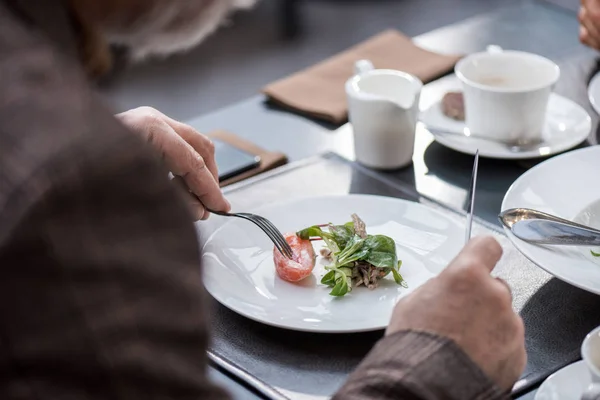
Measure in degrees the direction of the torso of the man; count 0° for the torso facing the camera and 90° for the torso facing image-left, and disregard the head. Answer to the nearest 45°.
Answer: approximately 225°

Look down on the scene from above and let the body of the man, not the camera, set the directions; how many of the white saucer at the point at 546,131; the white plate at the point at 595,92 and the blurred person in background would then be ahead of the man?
3

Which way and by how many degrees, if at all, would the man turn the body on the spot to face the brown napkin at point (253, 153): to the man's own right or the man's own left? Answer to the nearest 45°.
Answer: approximately 45° to the man's own left

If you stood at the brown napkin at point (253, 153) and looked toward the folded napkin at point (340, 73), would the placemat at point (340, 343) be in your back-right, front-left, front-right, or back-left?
back-right
